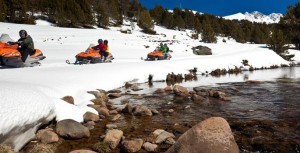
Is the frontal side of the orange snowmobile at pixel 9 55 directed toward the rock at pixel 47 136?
no

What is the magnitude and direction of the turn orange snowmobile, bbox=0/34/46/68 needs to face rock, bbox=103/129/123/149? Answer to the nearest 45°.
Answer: approximately 90° to its left

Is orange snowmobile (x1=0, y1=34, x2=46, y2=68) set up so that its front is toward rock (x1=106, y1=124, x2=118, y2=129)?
no

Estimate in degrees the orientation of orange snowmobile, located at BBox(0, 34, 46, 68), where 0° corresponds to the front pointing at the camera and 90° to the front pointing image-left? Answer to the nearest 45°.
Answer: approximately 90°

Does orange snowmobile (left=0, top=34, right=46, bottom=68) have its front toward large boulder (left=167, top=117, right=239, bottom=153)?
no

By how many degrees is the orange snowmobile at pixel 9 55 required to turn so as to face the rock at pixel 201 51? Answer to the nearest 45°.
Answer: approximately 135° to its right

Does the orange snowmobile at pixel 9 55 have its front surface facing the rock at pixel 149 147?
no

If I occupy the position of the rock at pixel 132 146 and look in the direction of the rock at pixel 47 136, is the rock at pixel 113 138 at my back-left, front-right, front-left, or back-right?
front-right

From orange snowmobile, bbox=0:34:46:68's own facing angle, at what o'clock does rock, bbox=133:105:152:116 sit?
The rock is roughly at 8 o'clock from the orange snowmobile.

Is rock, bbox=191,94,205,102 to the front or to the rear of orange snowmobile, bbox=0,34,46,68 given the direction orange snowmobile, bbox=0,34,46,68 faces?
to the rear

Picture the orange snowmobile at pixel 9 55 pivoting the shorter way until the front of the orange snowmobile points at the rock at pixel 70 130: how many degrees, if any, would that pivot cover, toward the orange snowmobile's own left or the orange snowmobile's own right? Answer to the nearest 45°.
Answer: approximately 90° to the orange snowmobile's own left

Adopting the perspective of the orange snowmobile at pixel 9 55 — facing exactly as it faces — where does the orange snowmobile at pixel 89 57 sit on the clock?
the orange snowmobile at pixel 89 57 is roughly at 5 o'clock from the orange snowmobile at pixel 9 55.

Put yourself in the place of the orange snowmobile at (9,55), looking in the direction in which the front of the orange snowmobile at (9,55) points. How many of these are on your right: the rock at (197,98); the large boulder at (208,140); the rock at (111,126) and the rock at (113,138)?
0

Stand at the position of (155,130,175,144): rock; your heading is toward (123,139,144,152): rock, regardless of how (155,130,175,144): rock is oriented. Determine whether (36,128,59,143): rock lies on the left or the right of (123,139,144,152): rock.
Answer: right

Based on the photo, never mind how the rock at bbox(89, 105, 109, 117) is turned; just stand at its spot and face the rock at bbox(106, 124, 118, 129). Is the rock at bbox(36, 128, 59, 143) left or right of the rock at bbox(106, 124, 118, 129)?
right
